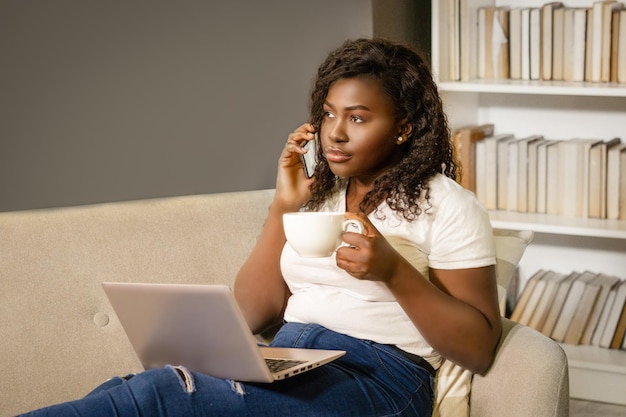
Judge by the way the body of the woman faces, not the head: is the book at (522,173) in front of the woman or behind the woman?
behind

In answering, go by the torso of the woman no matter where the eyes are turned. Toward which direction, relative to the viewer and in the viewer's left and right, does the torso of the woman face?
facing the viewer and to the left of the viewer

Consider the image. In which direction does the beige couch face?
toward the camera

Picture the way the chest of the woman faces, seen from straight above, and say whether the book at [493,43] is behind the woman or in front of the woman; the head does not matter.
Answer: behind

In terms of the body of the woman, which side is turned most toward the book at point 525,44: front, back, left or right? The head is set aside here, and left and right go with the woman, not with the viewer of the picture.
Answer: back

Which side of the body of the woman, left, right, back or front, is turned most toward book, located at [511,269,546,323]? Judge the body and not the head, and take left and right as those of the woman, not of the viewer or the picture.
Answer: back

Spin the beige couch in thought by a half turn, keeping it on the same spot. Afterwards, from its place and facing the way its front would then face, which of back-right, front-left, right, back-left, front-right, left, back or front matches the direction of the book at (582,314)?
front-right

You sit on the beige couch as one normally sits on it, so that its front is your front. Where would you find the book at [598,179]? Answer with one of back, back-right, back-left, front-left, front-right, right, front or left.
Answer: back-left

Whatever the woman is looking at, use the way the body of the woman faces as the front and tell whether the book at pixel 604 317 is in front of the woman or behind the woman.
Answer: behind

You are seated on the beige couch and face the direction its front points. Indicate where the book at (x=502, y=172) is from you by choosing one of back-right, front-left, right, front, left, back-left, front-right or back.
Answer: back-left

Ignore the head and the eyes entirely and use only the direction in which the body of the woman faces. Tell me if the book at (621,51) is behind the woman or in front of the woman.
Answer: behind

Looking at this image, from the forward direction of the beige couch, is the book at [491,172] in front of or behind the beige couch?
behind

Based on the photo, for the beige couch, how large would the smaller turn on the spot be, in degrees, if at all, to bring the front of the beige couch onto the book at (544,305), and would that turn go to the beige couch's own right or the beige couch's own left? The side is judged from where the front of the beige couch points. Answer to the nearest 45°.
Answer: approximately 135° to the beige couch's own left

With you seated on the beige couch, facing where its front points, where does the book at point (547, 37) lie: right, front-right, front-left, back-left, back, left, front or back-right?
back-left
